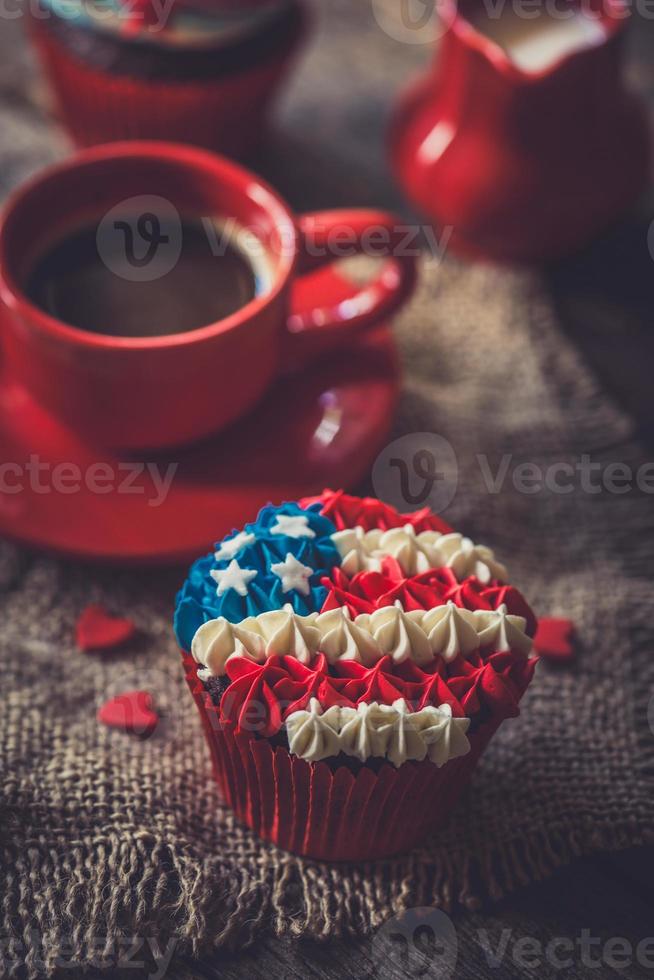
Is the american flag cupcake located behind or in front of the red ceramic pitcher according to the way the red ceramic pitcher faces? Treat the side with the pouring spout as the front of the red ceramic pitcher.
in front

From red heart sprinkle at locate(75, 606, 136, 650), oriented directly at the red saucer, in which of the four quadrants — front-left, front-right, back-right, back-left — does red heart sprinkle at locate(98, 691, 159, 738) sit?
back-right
